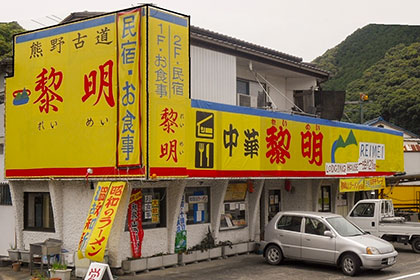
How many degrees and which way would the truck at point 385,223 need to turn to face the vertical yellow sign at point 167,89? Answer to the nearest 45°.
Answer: approximately 45° to its left

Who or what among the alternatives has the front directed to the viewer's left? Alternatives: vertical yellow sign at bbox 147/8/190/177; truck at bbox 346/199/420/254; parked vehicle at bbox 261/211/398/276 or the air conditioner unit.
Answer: the truck

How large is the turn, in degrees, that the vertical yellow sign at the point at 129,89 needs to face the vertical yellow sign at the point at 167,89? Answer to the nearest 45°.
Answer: approximately 135° to its left

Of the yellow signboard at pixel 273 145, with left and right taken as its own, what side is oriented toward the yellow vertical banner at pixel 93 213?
right

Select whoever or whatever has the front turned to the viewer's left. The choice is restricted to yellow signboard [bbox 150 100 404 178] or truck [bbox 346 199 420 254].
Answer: the truck

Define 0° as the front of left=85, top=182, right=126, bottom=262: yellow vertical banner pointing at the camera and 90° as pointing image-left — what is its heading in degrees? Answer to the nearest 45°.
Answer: approximately 0°

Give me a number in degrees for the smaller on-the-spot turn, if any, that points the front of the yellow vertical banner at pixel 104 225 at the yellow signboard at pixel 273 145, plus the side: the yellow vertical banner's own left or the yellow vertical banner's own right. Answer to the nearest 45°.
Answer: approximately 135° to the yellow vertical banner's own left

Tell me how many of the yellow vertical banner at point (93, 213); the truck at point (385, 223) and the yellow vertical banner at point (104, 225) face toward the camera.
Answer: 2

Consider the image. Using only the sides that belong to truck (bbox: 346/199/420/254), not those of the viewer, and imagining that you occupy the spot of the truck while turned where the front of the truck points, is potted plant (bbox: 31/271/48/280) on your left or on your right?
on your left

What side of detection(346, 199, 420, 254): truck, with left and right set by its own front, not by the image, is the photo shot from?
left

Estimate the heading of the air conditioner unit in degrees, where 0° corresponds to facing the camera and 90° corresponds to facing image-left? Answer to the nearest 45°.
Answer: approximately 315°

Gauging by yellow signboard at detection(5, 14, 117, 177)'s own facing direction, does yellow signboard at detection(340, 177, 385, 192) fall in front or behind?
behind

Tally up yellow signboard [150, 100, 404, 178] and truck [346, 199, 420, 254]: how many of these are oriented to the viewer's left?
1
